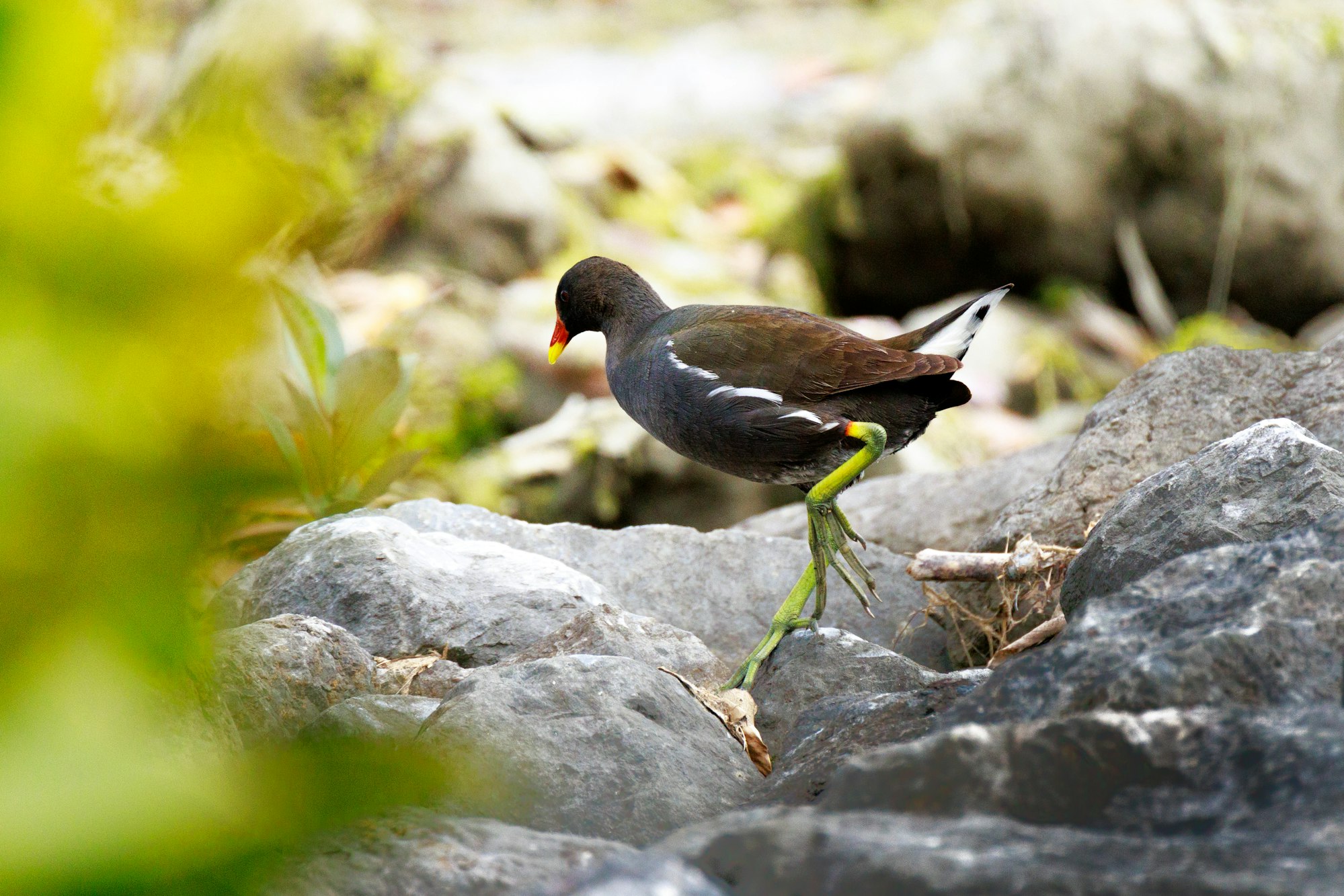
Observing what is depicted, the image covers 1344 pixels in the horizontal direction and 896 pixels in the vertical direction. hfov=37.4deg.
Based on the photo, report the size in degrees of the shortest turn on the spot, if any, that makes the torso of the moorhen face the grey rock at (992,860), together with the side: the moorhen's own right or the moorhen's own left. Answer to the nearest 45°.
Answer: approximately 90° to the moorhen's own left

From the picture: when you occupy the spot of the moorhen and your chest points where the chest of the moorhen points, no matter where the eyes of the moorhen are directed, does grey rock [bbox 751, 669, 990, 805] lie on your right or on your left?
on your left

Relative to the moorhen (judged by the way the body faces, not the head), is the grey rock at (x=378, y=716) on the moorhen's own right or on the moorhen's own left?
on the moorhen's own left

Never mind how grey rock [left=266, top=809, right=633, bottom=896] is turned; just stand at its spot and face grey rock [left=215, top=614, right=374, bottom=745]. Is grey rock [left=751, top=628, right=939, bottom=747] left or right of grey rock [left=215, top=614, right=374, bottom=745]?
right

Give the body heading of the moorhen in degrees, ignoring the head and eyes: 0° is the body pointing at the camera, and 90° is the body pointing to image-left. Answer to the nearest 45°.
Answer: approximately 90°
